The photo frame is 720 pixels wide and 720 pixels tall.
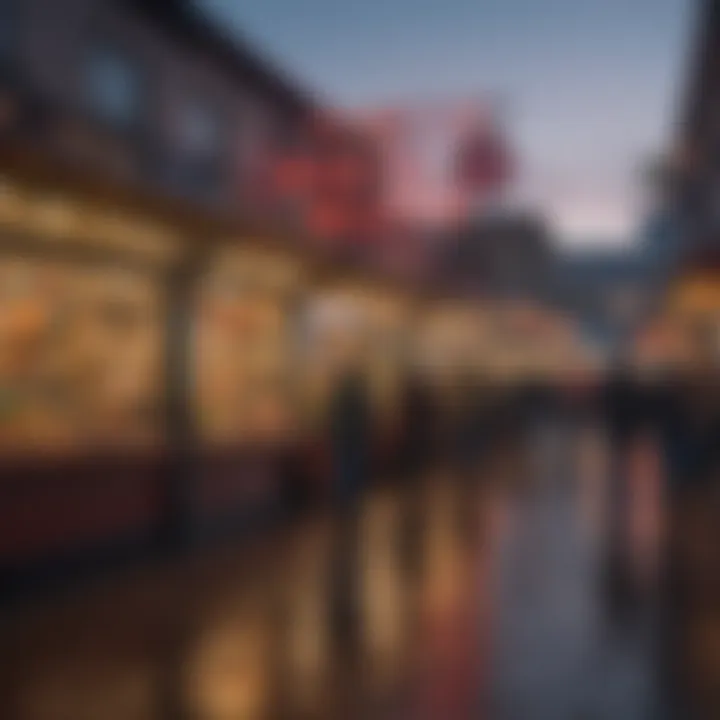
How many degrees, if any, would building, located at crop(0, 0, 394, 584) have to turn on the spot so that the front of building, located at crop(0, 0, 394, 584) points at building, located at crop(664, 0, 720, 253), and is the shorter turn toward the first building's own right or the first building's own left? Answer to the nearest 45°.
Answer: approximately 90° to the first building's own left

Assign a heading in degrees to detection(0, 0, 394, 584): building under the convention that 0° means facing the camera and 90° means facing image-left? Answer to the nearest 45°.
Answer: approximately 315°
